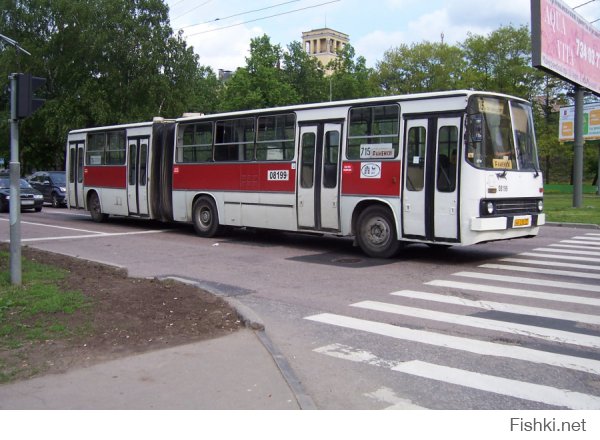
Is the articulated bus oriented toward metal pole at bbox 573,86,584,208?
no

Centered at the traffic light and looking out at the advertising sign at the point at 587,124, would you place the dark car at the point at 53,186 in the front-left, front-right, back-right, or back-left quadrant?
front-left

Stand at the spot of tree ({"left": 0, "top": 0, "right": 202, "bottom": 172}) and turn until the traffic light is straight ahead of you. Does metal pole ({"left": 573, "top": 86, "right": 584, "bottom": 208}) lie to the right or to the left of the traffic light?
left

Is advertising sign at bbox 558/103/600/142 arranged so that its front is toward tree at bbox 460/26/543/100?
no

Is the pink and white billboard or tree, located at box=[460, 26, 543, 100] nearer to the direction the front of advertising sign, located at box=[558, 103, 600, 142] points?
the pink and white billboard

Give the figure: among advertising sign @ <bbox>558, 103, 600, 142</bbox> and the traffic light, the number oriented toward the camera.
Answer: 1

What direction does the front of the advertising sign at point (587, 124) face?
toward the camera

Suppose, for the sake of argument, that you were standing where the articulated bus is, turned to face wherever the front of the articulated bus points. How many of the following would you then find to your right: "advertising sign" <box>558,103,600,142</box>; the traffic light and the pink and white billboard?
1

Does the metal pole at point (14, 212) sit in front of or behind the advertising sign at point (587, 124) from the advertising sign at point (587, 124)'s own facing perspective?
in front

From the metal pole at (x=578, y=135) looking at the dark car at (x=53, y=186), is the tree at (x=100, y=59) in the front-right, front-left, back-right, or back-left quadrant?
front-right
